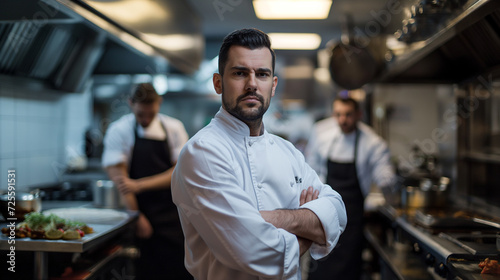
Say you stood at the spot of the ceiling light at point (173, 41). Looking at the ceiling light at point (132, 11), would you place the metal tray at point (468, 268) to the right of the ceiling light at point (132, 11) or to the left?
left

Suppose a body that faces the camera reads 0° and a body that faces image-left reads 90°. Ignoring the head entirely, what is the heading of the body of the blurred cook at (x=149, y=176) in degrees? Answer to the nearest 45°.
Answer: approximately 0°

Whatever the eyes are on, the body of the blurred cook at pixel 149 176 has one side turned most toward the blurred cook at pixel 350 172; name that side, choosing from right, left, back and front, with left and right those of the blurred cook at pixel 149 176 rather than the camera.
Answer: left

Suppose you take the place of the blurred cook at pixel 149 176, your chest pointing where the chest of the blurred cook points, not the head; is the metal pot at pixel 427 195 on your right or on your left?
on your left

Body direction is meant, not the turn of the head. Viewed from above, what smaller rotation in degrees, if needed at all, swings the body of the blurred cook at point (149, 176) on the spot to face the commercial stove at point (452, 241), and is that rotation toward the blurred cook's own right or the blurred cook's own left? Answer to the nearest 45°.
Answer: approximately 45° to the blurred cook's own left

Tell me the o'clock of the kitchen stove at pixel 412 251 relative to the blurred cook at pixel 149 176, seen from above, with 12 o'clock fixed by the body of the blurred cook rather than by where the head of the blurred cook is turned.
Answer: The kitchen stove is roughly at 10 o'clock from the blurred cook.

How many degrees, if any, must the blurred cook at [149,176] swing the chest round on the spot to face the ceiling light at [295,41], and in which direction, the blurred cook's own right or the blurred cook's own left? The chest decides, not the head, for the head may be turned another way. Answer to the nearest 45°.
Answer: approximately 135° to the blurred cook's own left

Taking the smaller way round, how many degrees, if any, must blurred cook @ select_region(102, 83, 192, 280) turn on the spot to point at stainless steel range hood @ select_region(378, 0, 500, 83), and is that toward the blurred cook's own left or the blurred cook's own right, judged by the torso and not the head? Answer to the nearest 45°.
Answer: approximately 90° to the blurred cook's own left
